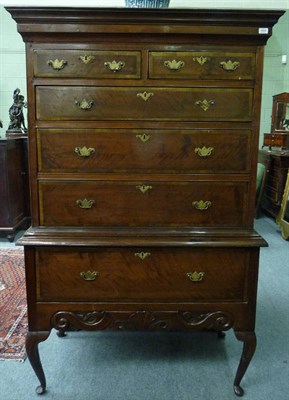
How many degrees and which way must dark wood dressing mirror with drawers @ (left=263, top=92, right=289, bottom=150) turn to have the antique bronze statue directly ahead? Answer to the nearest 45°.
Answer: approximately 45° to its right

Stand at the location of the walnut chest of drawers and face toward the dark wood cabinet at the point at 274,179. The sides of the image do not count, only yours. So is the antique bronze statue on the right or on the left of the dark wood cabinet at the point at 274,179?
left

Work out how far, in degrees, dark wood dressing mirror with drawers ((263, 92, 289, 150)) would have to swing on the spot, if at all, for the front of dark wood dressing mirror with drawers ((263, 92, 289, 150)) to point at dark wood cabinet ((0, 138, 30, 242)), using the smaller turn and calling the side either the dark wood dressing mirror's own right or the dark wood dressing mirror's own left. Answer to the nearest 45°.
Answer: approximately 45° to the dark wood dressing mirror's own right

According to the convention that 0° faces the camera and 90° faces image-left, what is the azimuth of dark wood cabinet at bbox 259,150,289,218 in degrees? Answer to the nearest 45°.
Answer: approximately 45°

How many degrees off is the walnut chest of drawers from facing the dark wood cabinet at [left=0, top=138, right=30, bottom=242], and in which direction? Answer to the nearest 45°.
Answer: approximately 135° to its right

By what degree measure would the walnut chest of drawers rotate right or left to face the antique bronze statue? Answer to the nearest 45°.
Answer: approximately 135° to its right

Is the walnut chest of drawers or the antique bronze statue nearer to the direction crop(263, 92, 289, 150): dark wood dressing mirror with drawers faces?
the walnut chest of drawers

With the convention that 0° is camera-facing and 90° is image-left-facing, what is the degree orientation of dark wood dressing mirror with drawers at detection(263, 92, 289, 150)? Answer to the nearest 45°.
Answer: approximately 0°

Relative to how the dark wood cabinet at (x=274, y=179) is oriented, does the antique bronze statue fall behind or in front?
in front
